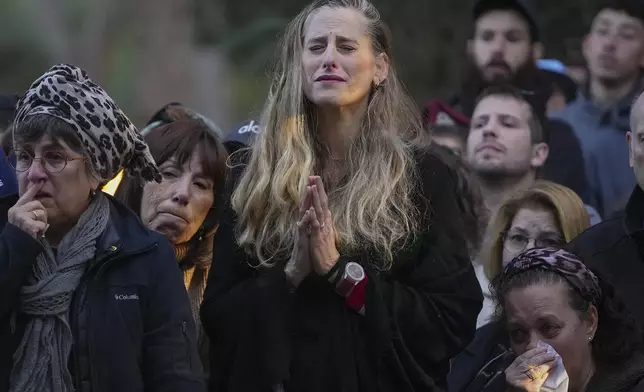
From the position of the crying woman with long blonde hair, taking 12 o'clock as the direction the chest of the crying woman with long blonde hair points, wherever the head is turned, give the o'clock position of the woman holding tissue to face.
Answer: The woman holding tissue to face is roughly at 9 o'clock from the crying woman with long blonde hair.

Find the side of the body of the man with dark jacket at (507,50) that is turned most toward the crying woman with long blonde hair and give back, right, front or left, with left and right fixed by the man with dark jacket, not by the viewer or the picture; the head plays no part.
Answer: front

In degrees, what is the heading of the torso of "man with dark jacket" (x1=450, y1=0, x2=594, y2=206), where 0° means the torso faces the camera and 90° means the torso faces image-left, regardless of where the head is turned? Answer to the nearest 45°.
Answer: approximately 0°

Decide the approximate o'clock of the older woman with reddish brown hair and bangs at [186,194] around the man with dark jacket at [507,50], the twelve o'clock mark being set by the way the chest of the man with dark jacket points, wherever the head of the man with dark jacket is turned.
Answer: The older woman with reddish brown hair and bangs is roughly at 1 o'clock from the man with dark jacket.

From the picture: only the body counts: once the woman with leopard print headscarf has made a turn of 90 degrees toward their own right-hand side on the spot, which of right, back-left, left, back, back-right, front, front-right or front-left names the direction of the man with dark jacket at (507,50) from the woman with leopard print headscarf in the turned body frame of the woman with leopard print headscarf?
right

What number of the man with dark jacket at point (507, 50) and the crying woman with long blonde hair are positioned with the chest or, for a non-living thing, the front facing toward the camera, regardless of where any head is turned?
2

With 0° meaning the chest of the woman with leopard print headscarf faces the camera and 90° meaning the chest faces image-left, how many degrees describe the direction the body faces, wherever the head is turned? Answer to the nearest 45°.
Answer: approximately 45°

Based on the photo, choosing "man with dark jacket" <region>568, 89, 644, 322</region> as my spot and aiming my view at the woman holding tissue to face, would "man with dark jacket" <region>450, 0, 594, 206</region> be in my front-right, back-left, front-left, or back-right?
back-right

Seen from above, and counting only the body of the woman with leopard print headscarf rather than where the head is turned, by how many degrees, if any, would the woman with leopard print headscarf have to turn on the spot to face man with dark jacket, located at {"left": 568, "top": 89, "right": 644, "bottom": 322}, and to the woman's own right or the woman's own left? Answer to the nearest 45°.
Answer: approximately 135° to the woman's own left

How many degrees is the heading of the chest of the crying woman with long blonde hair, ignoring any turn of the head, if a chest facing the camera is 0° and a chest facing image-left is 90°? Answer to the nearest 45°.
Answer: approximately 0°
